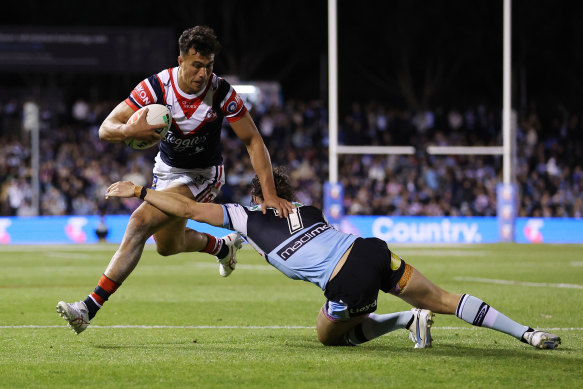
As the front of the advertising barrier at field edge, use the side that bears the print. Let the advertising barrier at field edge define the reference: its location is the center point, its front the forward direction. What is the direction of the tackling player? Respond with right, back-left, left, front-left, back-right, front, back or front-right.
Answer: front

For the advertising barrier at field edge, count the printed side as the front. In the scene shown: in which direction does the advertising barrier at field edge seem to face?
toward the camera
